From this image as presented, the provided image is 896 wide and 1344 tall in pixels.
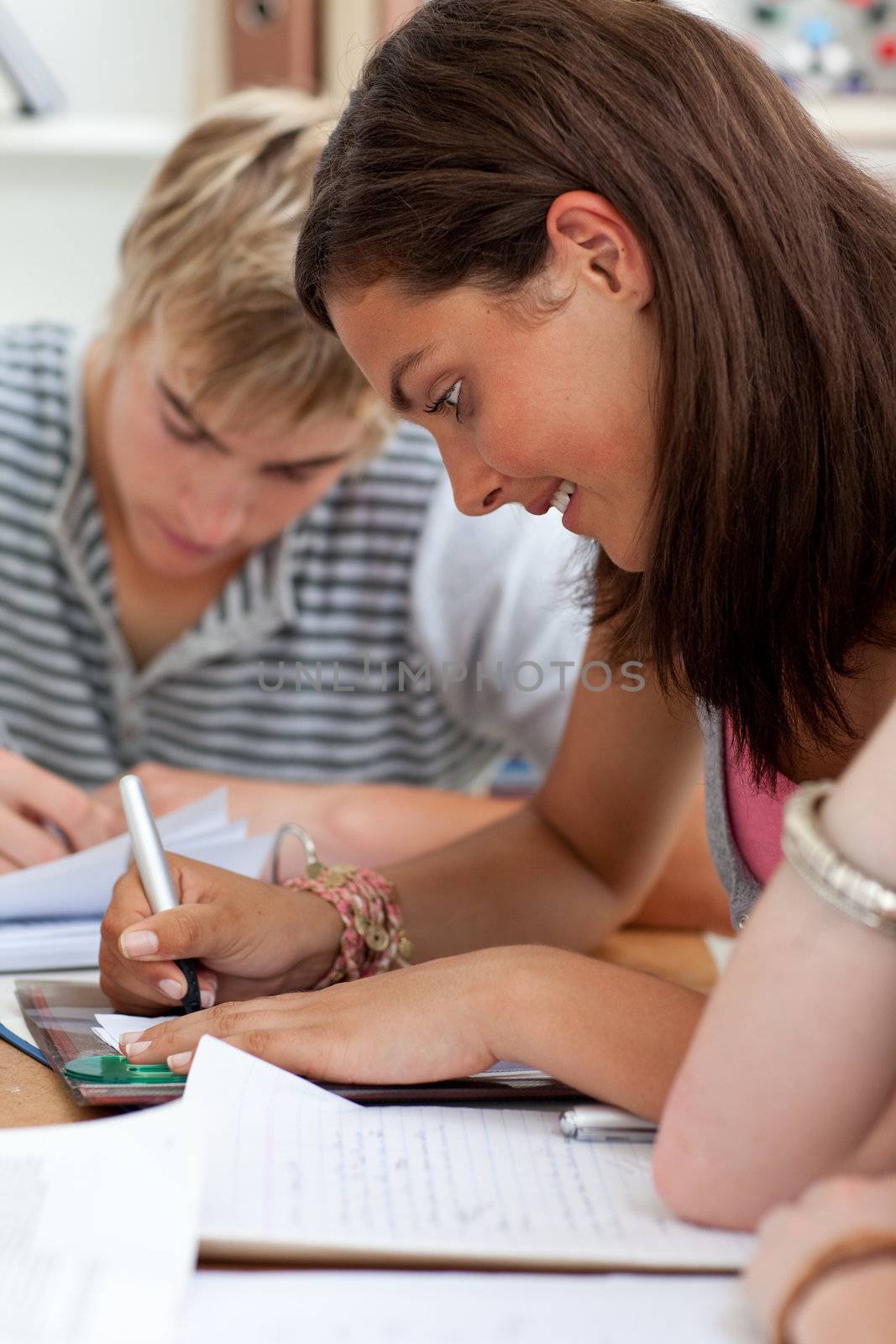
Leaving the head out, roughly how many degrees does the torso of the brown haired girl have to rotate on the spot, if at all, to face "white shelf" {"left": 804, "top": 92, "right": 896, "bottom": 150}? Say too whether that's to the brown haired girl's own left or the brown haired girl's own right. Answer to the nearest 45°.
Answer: approximately 90° to the brown haired girl's own right

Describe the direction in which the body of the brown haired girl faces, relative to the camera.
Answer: to the viewer's left

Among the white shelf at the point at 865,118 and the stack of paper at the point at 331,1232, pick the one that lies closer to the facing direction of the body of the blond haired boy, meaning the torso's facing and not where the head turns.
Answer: the stack of paper

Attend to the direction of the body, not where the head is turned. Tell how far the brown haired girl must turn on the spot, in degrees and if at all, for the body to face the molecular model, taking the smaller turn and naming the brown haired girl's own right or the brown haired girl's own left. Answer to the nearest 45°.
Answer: approximately 90° to the brown haired girl's own right

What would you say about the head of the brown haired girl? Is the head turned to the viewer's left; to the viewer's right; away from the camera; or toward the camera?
to the viewer's left

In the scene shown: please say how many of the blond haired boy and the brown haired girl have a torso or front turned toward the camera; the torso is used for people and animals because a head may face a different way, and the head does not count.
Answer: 1

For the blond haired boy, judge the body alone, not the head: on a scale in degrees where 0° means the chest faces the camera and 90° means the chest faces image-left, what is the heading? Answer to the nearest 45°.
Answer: approximately 0°

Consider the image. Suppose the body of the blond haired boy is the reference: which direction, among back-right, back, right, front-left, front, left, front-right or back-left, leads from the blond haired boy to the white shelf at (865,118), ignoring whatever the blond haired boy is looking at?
back-left
